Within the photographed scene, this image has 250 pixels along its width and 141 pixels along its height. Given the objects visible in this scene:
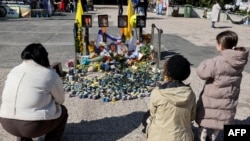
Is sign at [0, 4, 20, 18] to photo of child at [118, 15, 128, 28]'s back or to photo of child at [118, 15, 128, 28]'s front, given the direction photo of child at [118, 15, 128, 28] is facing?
to the back

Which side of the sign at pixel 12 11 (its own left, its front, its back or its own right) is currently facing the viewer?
front

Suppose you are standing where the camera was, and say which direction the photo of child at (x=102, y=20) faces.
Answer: facing the viewer

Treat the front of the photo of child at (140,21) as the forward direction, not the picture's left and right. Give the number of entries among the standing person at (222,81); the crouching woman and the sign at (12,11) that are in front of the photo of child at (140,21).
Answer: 2

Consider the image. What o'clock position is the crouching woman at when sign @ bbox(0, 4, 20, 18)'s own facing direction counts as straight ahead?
The crouching woman is roughly at 12 o'clock from the sign.

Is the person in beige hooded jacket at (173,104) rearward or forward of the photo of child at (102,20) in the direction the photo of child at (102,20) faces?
forward

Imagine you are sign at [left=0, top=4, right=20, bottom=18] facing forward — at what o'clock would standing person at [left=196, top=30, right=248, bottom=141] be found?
The standing person is roughly at 12 o'clock from the sign.

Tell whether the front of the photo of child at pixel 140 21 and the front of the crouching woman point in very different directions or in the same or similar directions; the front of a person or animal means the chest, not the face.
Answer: very different directions

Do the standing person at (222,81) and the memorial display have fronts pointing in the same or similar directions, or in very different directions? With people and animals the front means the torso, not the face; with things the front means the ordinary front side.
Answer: very different directions

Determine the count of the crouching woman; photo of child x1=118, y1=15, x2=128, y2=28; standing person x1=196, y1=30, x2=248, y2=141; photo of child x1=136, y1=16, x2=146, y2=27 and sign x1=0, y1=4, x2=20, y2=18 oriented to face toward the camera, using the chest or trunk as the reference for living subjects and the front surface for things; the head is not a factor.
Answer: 3

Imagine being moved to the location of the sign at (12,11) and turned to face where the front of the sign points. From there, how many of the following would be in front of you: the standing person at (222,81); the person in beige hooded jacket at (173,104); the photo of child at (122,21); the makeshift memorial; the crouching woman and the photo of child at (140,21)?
6
